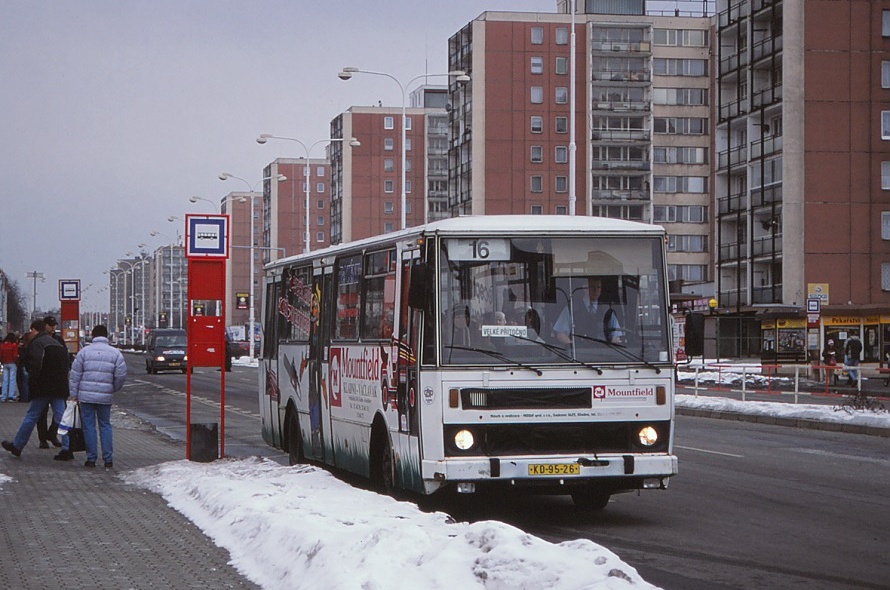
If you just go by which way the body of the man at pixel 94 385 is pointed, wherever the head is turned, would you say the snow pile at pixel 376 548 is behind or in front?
behind

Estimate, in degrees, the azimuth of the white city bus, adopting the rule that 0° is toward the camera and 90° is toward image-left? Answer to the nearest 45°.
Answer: approximately 0°

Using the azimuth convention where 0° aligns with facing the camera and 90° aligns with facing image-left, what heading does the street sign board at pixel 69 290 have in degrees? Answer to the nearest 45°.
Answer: approximately 0°

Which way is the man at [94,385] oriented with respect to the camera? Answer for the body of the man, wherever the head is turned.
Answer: away from the camera

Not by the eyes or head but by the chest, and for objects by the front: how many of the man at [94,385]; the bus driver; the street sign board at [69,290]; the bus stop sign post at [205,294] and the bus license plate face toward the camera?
4
